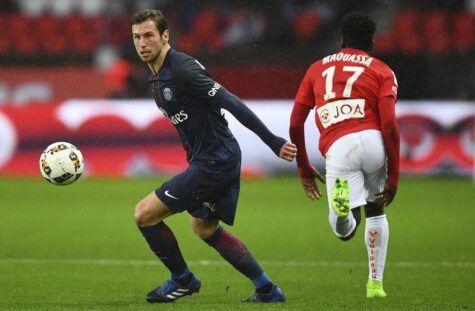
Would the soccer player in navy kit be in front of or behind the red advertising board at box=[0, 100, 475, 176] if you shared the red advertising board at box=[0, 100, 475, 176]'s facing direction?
in front

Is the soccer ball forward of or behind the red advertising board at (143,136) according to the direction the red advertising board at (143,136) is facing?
forward

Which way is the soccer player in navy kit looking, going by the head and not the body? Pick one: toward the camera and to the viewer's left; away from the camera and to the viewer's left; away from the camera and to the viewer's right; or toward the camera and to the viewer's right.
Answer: toward the camera and to the viewer's left

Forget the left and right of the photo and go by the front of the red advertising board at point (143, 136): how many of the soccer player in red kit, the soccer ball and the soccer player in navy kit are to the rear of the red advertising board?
0

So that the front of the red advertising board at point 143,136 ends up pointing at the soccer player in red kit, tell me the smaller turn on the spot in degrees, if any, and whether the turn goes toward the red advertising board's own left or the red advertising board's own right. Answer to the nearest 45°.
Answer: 0° — it already faces them

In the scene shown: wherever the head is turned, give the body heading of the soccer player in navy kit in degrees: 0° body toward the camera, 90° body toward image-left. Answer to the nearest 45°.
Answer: approximately 45°

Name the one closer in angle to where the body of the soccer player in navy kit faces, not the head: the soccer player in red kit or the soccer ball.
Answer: the soccer ball

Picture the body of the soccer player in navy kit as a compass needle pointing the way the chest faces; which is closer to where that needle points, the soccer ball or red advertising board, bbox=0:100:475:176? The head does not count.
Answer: the soccer ball

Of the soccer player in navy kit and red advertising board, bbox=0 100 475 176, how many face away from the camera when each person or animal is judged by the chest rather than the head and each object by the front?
0

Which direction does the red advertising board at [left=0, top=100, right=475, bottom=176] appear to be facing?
toward the camera

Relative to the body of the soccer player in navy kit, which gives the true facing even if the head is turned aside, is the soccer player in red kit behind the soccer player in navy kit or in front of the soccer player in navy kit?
behind

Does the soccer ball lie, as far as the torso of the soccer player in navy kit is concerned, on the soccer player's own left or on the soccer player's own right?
on the soccer player's own right

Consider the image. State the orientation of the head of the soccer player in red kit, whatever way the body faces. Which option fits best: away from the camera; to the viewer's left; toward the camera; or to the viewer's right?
away from the camera
